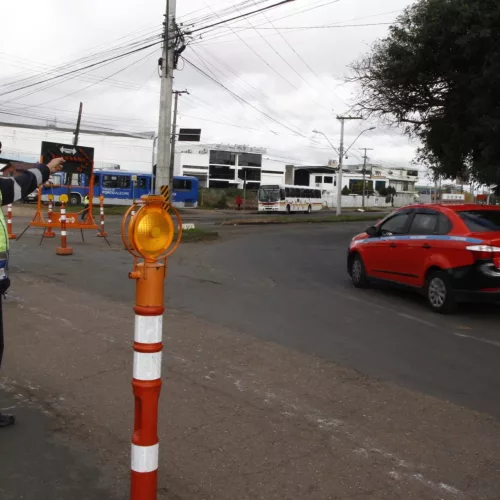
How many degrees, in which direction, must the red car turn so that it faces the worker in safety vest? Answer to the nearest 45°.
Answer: approximately 90° to its left

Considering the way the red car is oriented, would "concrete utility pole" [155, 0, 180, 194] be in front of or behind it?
in front

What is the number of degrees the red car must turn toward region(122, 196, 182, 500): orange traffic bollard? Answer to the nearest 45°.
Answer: approximately 135° to its left

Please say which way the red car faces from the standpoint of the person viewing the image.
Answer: facing away from the viewer and to the left of the viewer

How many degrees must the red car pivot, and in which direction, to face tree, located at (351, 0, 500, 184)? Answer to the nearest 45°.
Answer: approximately 45° to its right

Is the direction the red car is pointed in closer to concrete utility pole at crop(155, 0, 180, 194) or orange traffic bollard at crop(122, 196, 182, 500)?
the concrete utility pole
